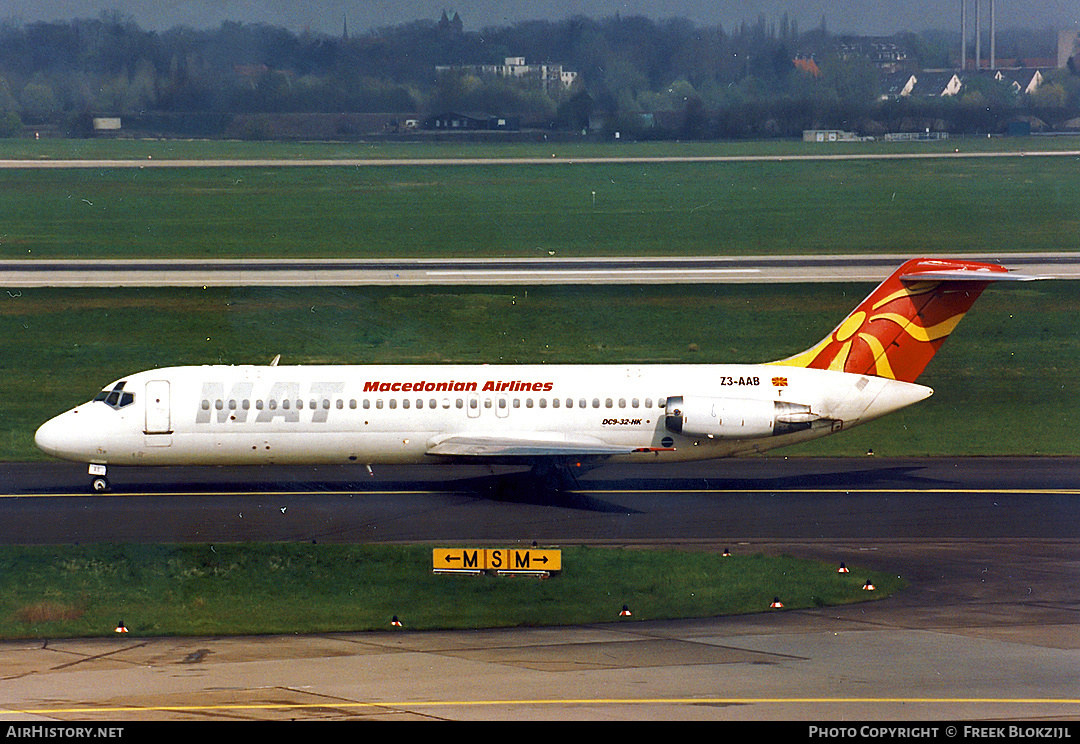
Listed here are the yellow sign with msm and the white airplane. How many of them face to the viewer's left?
1

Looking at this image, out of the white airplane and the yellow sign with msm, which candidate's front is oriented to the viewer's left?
the white airplane

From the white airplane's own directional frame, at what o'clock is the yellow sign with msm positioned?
The yellow sign with msm is roughly at 9 o'clock from the white airplane.

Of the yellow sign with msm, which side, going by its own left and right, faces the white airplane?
back

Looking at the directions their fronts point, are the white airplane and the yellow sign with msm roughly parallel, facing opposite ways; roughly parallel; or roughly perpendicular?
roughly perpendicular

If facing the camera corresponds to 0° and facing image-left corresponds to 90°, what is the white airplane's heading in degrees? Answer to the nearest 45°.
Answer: approximately 90°

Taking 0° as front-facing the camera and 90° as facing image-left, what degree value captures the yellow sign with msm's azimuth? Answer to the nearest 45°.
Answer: approximately 0°
